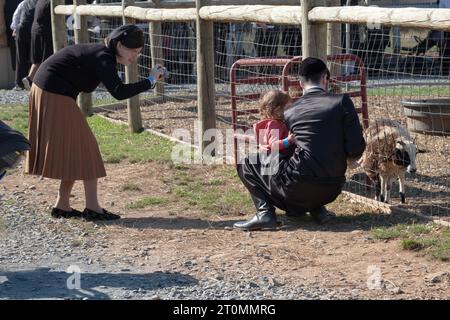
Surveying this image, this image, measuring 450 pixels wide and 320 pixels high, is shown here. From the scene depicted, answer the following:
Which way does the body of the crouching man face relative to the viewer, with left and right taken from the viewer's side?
facing away from the viewer and to the left of the viewer

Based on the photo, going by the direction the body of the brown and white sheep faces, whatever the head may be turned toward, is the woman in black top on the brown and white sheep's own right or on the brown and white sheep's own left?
on the brown and white sheep's own right

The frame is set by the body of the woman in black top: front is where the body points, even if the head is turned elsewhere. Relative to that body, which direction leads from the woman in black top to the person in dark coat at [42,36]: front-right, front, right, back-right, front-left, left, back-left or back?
left

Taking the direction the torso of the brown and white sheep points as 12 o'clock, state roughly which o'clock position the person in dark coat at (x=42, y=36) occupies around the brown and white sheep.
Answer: The person in dark coat is roughly at 6 o'clock from the brown and white sheep.

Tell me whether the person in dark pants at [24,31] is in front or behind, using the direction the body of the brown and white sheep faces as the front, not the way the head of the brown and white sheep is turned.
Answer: behind

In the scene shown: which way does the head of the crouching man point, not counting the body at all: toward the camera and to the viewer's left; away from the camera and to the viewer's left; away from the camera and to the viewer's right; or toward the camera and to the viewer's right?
away from the camera and to the viewer's right

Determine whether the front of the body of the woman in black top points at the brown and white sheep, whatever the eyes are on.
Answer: yes

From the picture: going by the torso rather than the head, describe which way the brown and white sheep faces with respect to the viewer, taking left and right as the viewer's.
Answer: facing the viewer and to the right of the viewer

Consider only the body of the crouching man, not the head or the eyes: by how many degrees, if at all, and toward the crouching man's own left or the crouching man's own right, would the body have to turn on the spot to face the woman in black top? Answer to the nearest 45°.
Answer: approximately 45° to the crouching man's own left

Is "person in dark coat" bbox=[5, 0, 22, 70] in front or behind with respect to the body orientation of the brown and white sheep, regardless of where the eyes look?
behind

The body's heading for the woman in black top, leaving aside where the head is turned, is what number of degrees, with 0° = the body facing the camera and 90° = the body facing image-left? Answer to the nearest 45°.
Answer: approximately 270°

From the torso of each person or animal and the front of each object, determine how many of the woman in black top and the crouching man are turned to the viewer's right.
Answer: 1
